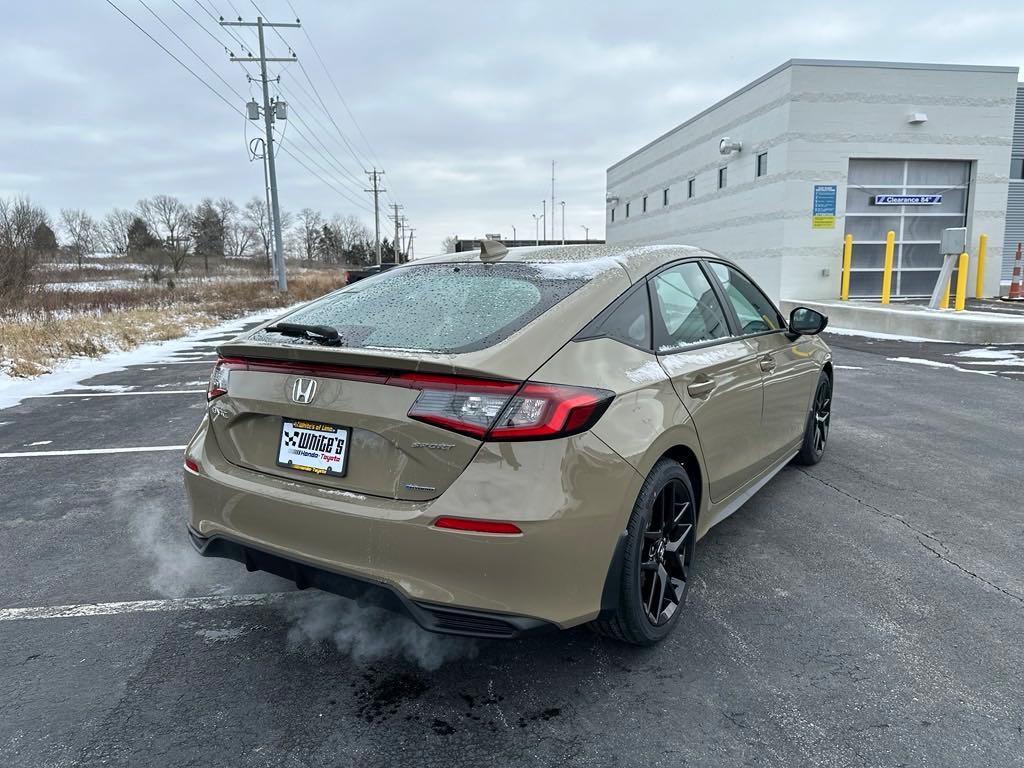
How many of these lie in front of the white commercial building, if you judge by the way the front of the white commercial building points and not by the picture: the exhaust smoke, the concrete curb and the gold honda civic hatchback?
3

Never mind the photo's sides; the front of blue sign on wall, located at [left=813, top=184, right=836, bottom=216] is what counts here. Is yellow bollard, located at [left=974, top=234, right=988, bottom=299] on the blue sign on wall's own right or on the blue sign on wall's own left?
on the blue sign on wall's own left

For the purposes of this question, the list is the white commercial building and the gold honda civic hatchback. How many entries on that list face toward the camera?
1

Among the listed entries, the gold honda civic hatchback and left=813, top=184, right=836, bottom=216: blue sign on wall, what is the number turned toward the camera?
1

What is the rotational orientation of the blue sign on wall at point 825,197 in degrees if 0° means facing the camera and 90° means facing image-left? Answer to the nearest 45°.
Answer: approximately 0°

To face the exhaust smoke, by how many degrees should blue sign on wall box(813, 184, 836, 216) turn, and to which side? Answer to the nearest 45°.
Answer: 0° — it already faces it

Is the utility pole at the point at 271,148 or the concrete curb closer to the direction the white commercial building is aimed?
the concrete curb

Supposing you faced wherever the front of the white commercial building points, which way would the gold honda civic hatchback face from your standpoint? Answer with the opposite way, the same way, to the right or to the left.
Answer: the opposite way

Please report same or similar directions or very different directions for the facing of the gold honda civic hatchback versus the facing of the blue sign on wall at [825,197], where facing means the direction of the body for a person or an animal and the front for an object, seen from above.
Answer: very different directions

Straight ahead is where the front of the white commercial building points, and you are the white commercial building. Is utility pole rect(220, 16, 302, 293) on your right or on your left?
on your right

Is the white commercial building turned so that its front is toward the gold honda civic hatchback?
yes
